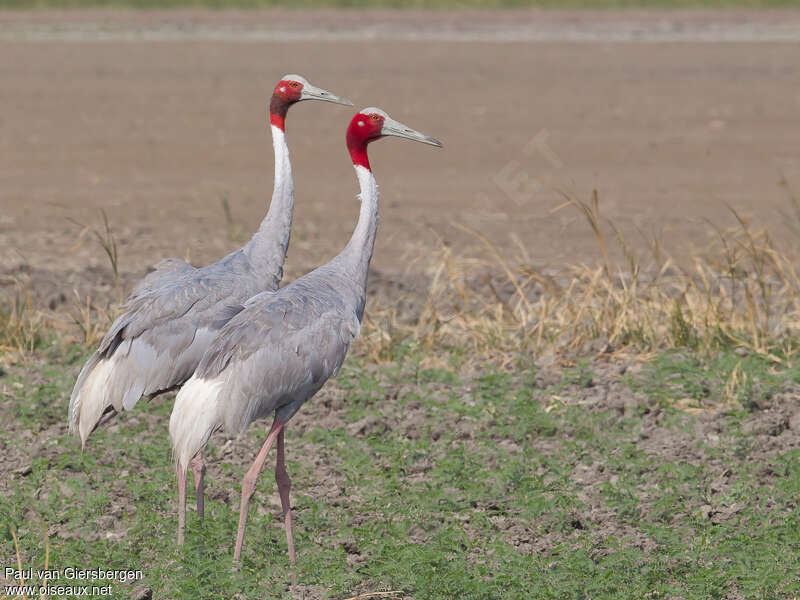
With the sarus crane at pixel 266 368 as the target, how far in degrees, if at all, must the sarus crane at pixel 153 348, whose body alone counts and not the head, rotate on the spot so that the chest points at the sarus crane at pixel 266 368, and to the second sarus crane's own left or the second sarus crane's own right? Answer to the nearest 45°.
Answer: approximately 45° to the second sarus crane's own right

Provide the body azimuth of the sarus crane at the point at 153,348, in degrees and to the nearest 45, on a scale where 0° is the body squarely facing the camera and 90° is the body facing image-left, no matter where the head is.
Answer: approximately 270°
